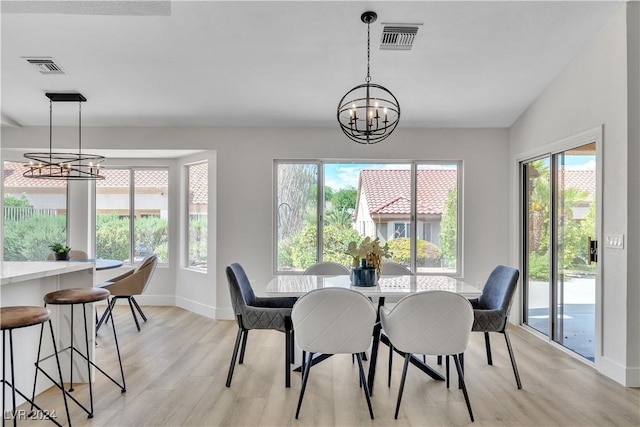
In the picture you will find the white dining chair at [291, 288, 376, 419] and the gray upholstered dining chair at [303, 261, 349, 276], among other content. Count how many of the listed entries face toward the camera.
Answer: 1

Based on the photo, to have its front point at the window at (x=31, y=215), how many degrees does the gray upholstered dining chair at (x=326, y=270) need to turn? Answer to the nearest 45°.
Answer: approximately 90° to its right

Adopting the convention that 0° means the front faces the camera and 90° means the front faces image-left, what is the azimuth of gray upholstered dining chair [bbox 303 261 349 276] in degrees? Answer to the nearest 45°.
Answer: approximately 0°

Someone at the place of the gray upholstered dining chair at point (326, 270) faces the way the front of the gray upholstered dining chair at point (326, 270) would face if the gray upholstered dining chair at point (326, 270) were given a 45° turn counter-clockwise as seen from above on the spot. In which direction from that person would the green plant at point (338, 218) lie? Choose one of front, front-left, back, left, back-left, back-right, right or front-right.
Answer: back-left

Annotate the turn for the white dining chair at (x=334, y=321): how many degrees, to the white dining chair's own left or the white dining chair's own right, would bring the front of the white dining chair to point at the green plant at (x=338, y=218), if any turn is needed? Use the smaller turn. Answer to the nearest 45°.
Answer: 0° — it already faces it

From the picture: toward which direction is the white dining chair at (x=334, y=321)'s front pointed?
away from the camera

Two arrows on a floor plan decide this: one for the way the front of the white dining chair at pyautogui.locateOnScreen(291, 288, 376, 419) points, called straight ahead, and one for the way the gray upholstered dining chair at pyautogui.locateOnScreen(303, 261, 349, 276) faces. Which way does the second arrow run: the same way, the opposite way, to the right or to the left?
the opposite way

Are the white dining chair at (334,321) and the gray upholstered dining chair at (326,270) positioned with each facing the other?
yes

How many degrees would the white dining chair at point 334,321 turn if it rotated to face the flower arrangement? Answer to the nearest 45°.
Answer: approximately 45° to its right

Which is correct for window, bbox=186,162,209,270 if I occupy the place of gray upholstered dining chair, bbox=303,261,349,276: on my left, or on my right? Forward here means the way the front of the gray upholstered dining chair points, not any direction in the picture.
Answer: on my right

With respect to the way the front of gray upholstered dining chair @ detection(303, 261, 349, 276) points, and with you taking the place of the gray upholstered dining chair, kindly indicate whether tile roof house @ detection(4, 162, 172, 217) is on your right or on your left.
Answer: on your right

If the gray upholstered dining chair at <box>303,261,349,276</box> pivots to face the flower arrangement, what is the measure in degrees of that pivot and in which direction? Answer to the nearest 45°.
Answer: approximately 45° to its left

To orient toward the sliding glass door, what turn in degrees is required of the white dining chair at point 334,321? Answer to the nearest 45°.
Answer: approximately 45° to its right
